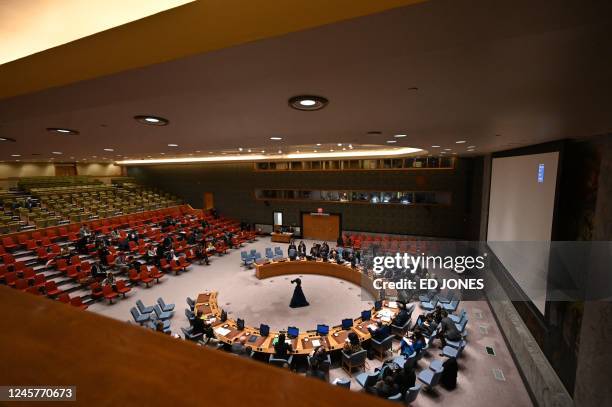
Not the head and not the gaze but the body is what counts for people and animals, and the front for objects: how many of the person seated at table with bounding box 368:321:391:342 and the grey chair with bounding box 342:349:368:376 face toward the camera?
0

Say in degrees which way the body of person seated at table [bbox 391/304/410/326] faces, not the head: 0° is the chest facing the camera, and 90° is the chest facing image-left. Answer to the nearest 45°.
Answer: approximately 135°

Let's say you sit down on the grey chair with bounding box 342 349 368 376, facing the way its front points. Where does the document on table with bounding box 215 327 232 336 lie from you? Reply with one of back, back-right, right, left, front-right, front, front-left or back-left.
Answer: front-left

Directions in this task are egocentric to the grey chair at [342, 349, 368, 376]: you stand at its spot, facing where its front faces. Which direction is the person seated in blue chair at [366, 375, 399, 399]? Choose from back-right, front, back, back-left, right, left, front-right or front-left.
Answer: back

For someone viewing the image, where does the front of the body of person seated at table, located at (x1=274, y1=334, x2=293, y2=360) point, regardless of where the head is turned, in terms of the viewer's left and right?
facing away from the viewer

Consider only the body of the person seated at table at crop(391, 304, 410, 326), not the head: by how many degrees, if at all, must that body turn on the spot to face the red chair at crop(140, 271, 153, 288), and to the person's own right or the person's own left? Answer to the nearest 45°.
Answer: approximately 45° to the person's own left

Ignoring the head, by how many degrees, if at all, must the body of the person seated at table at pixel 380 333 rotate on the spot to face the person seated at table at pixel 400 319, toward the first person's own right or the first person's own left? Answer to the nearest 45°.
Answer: approximately 90° to the first person's own right

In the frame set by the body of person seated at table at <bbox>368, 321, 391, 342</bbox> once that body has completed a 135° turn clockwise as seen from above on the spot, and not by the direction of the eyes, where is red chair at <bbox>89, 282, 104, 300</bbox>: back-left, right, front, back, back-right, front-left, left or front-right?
back

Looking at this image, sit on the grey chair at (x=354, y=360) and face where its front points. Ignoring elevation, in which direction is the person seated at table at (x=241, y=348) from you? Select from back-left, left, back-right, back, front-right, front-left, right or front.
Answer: front-left

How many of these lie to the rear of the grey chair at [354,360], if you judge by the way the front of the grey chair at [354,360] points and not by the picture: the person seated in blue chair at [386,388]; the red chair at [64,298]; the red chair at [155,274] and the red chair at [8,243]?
1

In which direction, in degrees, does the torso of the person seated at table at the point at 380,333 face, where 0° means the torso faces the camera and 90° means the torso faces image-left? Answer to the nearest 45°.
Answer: approximately 135°

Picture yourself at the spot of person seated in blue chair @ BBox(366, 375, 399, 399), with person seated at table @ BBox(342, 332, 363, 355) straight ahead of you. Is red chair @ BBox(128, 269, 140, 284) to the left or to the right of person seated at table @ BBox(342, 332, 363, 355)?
left

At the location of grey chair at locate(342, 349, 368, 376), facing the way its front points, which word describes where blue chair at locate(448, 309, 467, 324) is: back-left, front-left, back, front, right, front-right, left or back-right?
right

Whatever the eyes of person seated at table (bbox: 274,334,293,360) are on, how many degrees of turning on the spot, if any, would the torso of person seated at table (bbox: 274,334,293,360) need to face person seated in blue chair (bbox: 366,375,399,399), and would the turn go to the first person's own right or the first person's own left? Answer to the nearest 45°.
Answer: approximately 135° to the first person's own right
